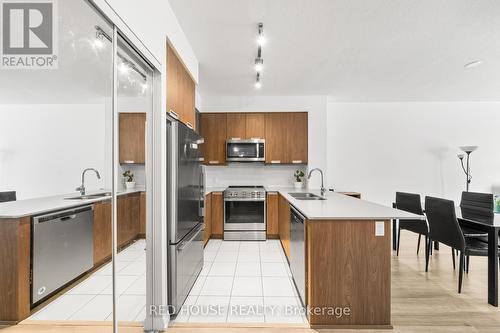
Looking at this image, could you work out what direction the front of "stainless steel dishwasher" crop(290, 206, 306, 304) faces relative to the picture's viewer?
facing to the left of the viewer

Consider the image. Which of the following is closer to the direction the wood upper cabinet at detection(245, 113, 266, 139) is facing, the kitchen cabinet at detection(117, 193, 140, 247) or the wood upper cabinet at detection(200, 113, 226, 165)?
the kitchen cabinet

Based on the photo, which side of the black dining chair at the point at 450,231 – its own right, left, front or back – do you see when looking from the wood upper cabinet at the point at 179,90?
back

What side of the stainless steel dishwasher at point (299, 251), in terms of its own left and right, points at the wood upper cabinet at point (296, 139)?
right

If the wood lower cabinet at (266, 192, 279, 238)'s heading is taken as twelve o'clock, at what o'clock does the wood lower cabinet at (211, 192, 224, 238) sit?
the wood lower cabinet at (211, 192, 224, 238) is roughly at 3 o'clock from the wood lower cabinet at (266, 192, 279, 238).

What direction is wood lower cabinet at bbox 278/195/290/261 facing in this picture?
to the viewer's left

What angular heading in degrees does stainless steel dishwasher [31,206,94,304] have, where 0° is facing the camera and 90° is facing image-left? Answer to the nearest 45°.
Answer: approximately 315°

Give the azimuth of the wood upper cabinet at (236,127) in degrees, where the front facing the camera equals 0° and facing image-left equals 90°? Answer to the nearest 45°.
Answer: approximately 0°

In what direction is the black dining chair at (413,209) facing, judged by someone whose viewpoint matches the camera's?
facing away from the viewer and to the right of the viewer

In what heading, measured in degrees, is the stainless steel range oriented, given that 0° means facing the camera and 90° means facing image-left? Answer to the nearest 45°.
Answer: approximately 0°

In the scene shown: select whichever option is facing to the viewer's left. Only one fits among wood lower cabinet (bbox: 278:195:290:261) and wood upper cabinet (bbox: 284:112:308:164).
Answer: the wood lower cabinet
